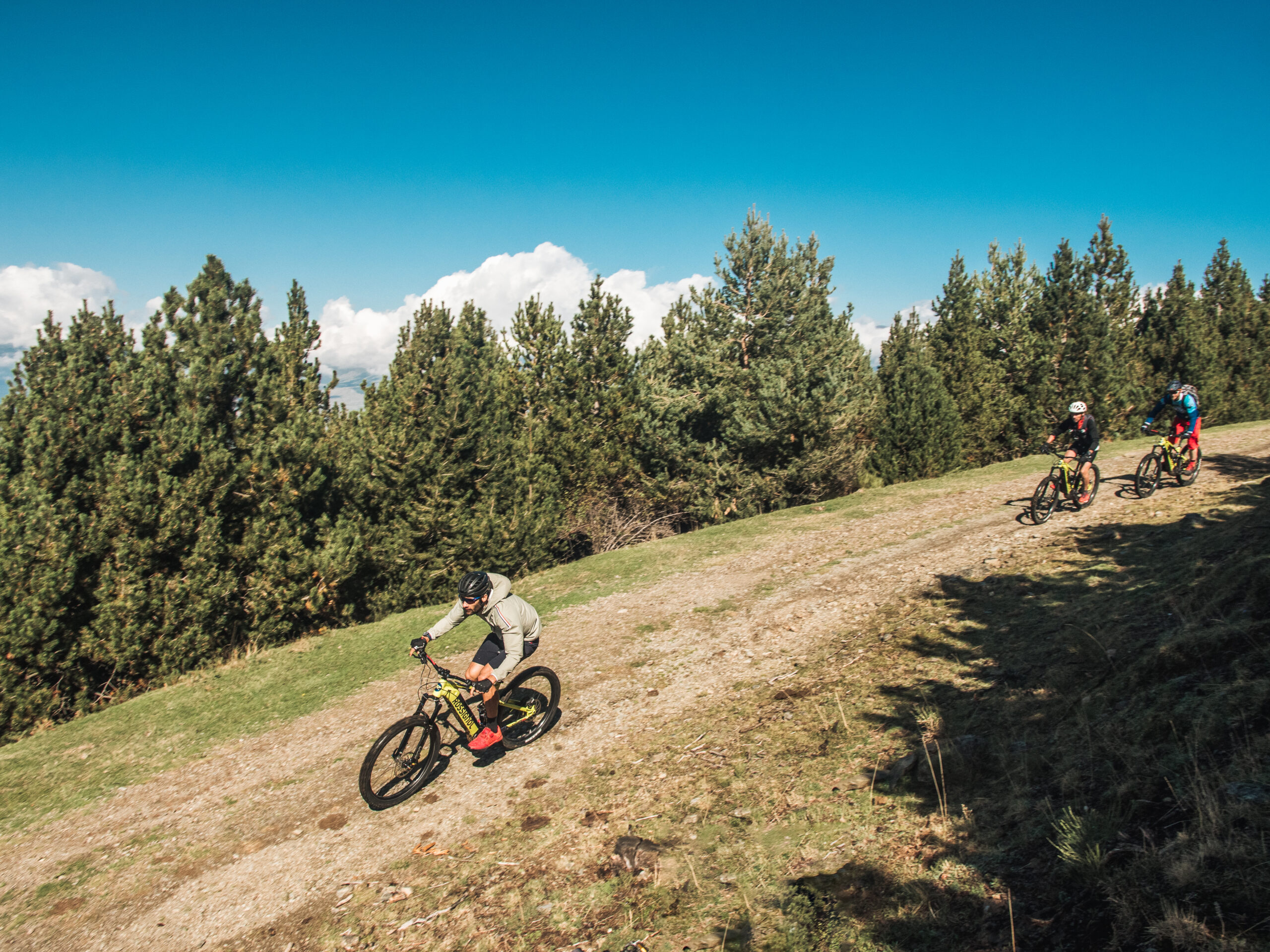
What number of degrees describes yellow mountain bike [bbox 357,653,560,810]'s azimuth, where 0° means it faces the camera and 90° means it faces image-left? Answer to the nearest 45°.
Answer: approximately 45°

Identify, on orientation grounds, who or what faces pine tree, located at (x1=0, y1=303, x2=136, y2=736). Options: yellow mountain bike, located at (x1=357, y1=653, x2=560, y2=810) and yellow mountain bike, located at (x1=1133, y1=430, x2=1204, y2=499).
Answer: yellow mountain bike, located at (x1=1133, y1=430, x2=1204, y2=499)

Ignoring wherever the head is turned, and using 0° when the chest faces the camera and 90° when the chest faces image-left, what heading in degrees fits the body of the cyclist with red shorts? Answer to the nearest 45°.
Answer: approximately 45°

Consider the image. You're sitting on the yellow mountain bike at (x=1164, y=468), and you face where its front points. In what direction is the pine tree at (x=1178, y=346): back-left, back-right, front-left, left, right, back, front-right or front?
back-right

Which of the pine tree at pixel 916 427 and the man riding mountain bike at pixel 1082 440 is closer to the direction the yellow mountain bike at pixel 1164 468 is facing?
the man riding mountain bike

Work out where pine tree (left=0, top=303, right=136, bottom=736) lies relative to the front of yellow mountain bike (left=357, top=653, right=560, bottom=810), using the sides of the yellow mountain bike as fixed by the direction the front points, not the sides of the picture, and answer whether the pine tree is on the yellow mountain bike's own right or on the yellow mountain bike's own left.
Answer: on the yellow mountain bike's own right

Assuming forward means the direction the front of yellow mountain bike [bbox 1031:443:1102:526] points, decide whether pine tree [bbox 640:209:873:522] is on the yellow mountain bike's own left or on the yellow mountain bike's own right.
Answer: on the yellow mountain bike's own right

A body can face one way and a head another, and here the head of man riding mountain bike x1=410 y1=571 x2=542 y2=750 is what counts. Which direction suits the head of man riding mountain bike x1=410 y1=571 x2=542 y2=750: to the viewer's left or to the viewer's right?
to the viewer's left

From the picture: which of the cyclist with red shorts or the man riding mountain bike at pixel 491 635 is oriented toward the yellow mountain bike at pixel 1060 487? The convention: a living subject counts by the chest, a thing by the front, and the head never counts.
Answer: the cyclist with red shorts

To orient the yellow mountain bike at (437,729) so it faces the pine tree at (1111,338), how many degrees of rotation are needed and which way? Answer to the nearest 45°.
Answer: approximately 180°

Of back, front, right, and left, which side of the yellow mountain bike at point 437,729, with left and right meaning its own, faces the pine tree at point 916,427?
back

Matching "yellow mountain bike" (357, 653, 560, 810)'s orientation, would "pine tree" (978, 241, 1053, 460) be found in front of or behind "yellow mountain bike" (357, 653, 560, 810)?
behind

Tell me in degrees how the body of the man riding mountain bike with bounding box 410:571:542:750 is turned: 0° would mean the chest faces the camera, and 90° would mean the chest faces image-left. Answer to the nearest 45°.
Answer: approximately 45°
